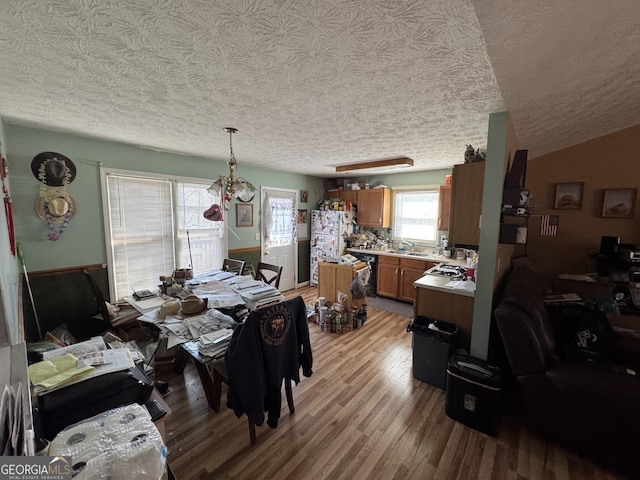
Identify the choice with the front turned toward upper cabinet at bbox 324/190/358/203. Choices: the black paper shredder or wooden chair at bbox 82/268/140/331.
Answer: the wooden chair

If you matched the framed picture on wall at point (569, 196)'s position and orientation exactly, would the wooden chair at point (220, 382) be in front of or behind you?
in front

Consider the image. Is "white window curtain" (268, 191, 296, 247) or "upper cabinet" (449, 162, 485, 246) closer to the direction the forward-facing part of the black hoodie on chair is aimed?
the white window curtain

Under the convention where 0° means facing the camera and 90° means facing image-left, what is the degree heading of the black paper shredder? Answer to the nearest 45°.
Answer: approximately 45°

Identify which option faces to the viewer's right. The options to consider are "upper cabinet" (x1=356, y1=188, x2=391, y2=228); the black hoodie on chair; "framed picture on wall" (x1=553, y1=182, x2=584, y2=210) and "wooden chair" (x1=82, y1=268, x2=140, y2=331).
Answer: the wooden chair

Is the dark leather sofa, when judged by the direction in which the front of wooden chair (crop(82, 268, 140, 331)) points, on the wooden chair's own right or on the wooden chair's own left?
on the wooden chair's own right

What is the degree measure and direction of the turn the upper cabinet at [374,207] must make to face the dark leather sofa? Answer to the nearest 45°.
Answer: approximately 45° to its left

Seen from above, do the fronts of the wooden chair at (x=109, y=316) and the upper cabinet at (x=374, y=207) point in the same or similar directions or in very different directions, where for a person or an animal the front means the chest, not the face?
very different directions

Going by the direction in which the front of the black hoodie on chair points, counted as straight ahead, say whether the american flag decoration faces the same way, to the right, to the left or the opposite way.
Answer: to the left

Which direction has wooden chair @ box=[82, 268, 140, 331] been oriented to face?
to the viewer's right

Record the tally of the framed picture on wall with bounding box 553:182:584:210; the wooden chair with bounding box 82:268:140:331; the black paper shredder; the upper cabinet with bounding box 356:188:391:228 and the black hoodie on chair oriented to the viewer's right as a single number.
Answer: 1
